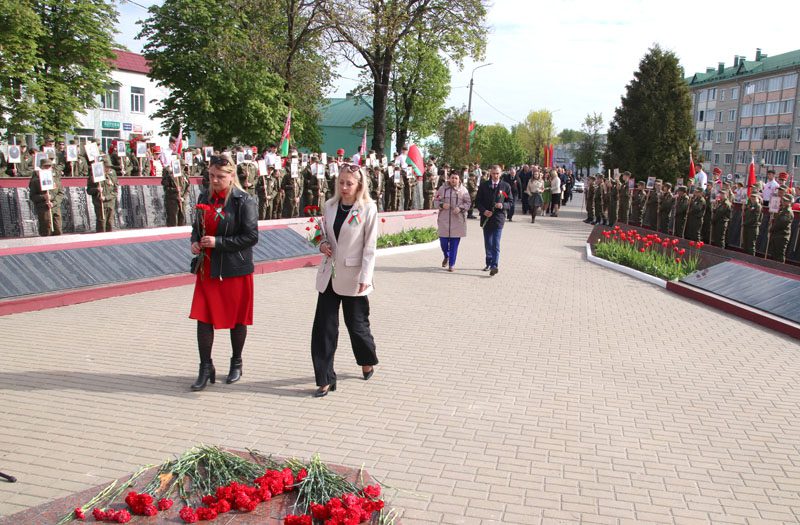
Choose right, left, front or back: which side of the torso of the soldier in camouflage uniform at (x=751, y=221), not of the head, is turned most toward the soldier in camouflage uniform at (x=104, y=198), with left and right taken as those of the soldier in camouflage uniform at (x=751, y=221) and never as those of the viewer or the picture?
front

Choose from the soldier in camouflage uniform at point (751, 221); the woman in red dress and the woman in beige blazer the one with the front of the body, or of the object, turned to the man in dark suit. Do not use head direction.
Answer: the soldier in camouflage uniform

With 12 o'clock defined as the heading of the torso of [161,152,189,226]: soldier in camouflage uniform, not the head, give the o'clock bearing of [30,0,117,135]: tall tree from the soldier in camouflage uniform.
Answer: The tall tree is roughly at 7 o'clock from the soldier in camouflage uniform.

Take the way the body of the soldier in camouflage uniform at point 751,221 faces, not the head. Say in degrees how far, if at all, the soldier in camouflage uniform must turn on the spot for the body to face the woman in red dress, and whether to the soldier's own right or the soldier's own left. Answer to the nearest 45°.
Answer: approximately 45° to the soldier's own left

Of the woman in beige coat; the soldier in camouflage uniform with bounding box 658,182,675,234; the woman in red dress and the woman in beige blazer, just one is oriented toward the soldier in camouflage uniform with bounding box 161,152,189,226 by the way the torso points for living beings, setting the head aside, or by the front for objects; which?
the soldier in camouflage uniform with bounding box 658,182,675,234

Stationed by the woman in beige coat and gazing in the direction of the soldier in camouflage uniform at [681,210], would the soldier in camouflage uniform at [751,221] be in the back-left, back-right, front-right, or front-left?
front-right

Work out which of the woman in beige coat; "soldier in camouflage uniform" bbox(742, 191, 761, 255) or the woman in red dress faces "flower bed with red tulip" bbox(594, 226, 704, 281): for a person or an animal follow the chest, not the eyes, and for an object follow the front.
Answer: the soldier in camouflage uniform

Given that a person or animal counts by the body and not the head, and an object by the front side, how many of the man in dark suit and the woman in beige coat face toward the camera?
2

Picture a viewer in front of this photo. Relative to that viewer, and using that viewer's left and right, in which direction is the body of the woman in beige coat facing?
facing the viewer

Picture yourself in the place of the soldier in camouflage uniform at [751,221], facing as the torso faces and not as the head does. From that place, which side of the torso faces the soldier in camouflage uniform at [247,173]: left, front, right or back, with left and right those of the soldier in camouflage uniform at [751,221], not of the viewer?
front

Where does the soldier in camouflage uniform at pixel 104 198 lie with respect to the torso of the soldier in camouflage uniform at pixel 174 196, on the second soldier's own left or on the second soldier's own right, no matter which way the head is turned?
on the second soldier's own right

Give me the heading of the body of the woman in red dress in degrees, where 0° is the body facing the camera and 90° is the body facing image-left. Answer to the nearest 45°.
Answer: approximately 45°

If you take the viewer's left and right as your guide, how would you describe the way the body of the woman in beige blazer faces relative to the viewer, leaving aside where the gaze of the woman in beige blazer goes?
facing the viewer and to the left of the viewer

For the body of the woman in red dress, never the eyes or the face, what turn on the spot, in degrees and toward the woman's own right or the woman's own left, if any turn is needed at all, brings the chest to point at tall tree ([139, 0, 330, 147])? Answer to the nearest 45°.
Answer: approximately 135° to the woman's own right

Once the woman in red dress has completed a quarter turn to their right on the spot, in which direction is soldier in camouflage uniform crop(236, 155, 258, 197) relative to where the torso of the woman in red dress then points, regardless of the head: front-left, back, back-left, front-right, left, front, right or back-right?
front-right

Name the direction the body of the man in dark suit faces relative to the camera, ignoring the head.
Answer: toward the camera

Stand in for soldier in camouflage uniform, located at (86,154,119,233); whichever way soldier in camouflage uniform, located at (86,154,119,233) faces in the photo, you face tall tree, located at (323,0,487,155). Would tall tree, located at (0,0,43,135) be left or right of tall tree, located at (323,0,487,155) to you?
left
